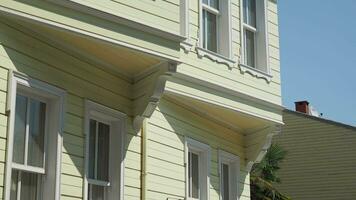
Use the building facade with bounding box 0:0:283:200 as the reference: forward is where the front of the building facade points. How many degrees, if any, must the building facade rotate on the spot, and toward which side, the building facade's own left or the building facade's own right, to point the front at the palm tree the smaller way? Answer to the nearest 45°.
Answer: approximately 135° to the building facade's own left

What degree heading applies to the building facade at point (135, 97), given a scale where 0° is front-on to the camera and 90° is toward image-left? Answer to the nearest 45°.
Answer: approximately 315°
